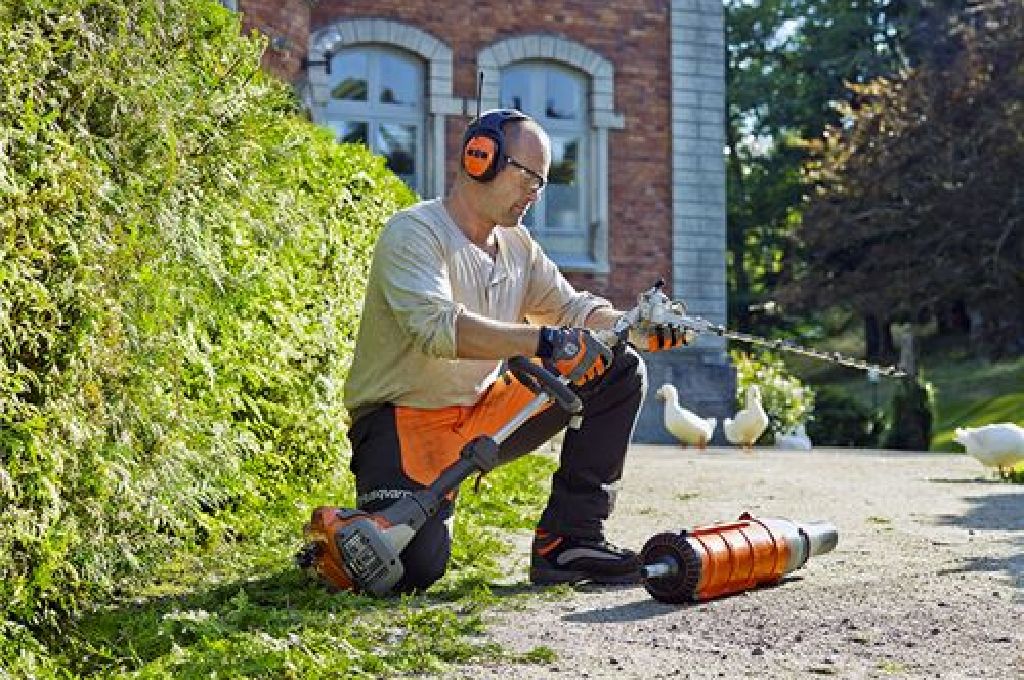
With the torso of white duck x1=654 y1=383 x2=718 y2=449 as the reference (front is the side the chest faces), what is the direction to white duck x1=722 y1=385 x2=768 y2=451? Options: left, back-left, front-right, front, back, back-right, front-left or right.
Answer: back-right

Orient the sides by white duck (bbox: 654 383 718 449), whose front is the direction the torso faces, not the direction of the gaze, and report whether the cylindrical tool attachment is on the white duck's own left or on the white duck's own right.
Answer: on the white duck's own left

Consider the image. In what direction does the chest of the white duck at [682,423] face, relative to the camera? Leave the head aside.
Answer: to the viewer's left

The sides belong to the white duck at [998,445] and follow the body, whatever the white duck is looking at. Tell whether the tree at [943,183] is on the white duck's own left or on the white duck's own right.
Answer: on the white duck's own left

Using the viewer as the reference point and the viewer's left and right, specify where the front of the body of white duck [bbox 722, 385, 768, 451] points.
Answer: facing the viewer and to the right of the viewer

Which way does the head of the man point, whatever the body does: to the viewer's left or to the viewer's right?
to the viewer's right
